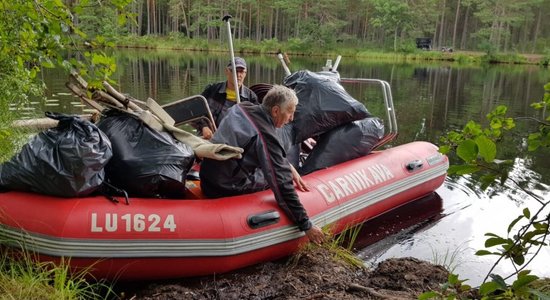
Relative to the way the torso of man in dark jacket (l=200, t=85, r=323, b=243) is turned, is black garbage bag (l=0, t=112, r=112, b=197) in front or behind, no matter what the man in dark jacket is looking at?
behind

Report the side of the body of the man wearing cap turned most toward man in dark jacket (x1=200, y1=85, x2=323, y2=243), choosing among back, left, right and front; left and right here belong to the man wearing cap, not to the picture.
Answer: front

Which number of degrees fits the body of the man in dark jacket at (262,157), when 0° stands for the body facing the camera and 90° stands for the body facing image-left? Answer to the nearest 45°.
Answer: approximately 270°

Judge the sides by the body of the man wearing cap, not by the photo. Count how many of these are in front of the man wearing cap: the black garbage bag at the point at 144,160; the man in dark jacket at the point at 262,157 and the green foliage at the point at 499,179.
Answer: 3

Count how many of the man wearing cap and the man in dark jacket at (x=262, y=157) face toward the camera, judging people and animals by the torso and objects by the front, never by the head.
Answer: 1

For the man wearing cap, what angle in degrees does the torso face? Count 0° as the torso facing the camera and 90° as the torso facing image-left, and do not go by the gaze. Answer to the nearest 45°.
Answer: approximately 0°

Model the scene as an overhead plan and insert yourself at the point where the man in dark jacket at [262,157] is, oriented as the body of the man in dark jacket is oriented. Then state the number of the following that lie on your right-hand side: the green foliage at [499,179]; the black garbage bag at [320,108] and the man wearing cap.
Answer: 1
